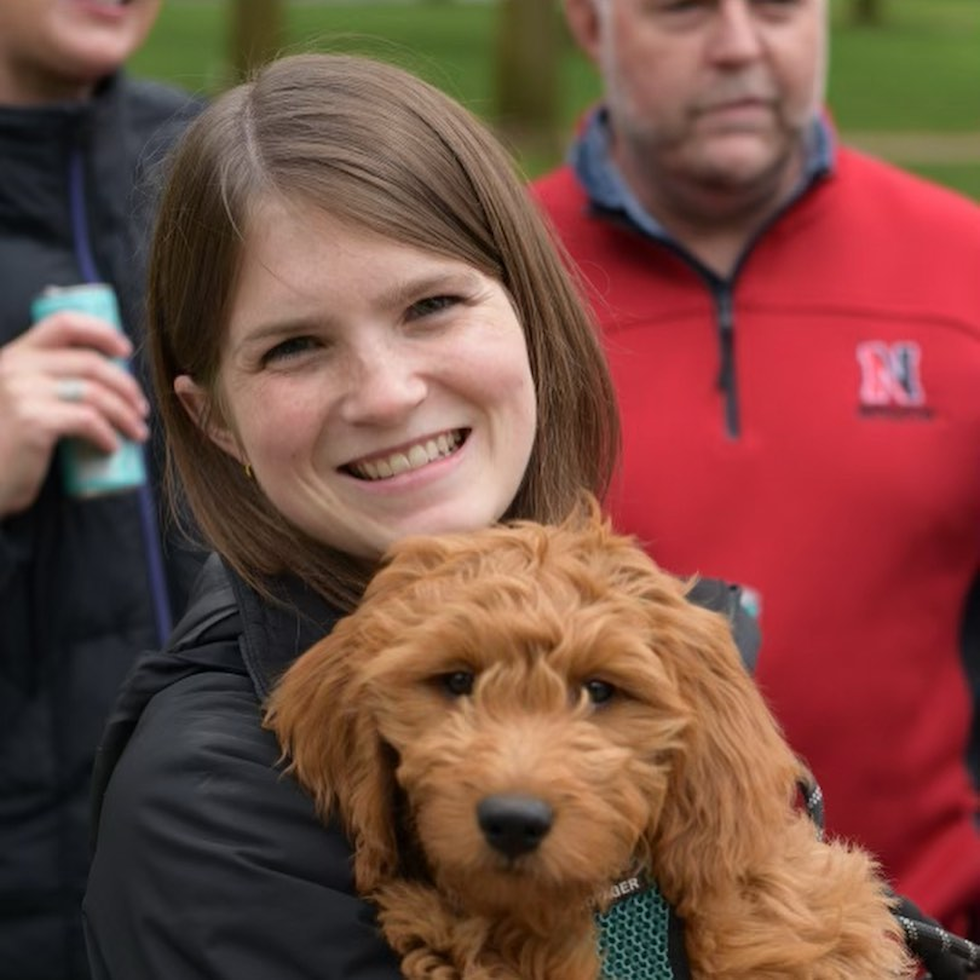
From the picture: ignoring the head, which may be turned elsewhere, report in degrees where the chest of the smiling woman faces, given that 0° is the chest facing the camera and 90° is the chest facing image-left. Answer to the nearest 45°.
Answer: approximately 315°

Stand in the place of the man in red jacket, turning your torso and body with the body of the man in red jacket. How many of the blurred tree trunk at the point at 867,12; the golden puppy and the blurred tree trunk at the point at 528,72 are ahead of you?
1

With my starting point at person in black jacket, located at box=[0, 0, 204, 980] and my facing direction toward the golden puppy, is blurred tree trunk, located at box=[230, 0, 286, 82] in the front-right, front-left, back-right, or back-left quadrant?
back-left

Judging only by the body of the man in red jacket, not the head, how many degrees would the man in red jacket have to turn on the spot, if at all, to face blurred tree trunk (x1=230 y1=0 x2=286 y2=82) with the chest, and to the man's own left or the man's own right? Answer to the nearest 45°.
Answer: approximately 180°

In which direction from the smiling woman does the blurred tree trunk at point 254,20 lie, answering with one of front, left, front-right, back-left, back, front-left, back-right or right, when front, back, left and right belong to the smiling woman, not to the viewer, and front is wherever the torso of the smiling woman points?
back-left

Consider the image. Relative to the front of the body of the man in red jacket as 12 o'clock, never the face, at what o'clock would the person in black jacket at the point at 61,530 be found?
The person in black jacket is roughly at 2 o'clock from the man in red jacket.

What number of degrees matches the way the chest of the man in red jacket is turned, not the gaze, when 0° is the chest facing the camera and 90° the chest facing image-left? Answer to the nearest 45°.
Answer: approximately 0°

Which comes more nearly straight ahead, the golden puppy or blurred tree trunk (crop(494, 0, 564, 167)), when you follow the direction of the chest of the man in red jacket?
the golden puppy

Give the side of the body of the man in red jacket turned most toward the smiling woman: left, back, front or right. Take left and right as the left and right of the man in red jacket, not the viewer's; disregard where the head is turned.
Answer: front

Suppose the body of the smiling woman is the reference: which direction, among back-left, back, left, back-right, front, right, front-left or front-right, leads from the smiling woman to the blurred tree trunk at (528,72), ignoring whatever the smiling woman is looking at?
back-left

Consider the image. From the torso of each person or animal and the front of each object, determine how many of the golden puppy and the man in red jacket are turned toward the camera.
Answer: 2

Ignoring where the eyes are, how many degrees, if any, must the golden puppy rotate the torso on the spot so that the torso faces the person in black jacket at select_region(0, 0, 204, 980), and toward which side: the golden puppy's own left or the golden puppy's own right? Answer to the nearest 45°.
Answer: approximately 135° to the golden puppy's own right

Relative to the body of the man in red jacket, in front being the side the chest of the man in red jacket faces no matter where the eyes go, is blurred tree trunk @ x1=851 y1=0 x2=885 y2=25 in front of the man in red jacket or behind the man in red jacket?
behind

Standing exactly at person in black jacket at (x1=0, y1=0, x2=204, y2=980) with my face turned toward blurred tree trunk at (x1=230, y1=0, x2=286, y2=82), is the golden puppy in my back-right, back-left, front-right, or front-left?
back-right
